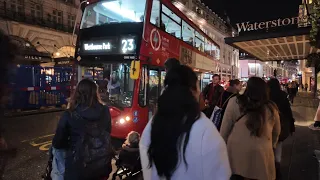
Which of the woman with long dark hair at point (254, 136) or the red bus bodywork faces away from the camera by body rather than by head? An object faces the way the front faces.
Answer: the woman with long dark hair

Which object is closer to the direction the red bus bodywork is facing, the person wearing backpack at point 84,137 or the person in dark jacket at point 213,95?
the person wearing backpack

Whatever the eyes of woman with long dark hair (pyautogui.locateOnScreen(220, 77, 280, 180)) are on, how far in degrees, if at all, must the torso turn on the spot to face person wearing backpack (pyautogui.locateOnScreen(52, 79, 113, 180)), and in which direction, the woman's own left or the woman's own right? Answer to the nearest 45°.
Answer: approximately 135° to the woman's own left

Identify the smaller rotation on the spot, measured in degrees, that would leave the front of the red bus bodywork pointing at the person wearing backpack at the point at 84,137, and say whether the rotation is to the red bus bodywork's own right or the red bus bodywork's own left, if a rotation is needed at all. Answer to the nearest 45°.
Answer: approximately 45° to the red bus bodywork's own left

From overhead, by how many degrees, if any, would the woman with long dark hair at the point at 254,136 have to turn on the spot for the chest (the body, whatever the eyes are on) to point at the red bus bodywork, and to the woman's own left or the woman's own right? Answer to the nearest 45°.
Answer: approximately 45° to the woman's own left

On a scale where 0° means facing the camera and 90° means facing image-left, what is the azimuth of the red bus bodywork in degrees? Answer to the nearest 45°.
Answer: approximately 45°

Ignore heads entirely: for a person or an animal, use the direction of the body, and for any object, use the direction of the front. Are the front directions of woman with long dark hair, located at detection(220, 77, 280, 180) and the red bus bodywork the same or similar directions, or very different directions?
very different directions

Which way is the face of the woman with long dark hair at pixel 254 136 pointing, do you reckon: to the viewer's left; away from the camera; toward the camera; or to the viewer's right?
away from the camera

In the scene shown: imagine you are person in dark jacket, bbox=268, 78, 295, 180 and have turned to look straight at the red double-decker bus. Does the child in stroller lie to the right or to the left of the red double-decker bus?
left

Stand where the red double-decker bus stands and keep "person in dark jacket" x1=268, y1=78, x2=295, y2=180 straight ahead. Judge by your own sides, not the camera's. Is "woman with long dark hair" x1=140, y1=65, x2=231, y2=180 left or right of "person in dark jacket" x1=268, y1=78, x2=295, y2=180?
right

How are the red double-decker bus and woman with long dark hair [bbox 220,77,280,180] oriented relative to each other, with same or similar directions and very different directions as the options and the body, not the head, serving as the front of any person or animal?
very different directions

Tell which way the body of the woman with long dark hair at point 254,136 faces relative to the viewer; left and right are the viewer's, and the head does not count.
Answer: facing away from the viewer
